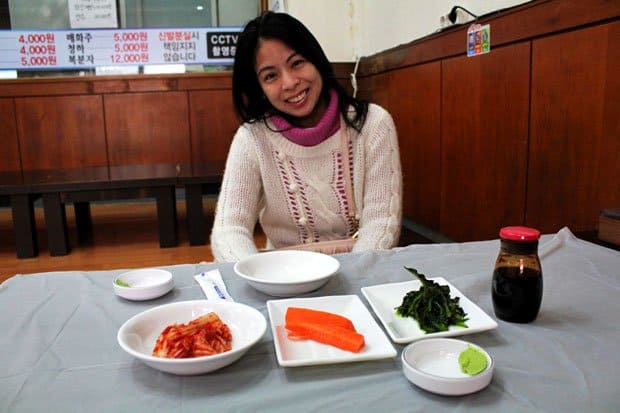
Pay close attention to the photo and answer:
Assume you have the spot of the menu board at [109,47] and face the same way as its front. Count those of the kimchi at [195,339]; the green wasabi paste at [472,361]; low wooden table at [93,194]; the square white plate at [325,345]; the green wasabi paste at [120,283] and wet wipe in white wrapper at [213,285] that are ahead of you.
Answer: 6

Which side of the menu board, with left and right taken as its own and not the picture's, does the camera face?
front

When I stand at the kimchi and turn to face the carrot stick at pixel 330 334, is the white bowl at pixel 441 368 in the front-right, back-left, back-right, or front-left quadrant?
front-right

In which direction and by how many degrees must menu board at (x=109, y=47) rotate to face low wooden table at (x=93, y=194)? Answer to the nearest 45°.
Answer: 0° — it already faces it

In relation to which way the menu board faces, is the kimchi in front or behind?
in front

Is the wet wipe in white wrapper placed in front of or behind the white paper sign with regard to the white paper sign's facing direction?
in front

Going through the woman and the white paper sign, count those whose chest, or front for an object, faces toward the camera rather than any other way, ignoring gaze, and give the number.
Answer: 2

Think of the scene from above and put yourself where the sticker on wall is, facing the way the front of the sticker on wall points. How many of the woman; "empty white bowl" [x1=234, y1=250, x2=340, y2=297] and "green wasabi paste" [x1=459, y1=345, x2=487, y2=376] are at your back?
0

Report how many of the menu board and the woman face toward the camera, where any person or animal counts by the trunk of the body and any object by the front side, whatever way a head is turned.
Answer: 2

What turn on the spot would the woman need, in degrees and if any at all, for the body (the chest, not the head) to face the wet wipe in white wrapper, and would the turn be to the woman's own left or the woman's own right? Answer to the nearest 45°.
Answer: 0° — they already face it

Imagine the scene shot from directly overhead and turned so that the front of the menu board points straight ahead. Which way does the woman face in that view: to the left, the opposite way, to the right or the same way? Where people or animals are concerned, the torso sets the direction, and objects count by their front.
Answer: the same way

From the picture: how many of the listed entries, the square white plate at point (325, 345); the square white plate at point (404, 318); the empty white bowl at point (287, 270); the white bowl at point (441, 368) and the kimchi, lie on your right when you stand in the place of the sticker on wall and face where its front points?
0

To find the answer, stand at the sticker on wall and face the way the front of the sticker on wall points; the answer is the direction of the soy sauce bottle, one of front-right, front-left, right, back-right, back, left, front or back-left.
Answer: front-left

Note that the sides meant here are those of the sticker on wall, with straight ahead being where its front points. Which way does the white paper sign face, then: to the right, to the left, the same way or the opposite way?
to the left

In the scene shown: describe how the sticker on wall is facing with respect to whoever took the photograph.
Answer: facing the viewer and to the left of the viewer

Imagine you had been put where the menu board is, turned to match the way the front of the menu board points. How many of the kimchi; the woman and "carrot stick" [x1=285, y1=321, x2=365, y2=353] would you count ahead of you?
3

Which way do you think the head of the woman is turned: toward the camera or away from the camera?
toward the camera

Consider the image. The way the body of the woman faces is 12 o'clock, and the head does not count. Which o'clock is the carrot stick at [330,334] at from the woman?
The carrot stick is roughly at 12 o'clock from the woman.

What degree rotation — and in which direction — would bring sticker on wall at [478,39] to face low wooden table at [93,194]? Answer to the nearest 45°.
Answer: approximately 45° to its right

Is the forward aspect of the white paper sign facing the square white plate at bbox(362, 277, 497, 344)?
yes

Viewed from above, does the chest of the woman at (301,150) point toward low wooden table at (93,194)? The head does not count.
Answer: no

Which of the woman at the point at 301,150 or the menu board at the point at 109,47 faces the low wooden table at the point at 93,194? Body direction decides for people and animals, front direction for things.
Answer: the menu board

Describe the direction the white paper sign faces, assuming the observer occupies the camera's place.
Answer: facing the viewer
